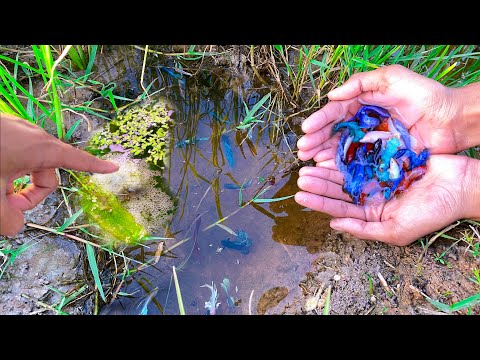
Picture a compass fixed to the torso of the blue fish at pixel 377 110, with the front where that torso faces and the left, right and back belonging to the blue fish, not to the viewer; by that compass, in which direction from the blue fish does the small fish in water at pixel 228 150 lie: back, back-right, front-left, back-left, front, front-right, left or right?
back

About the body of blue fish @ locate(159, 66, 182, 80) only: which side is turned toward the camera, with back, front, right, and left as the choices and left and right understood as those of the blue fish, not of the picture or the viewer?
left

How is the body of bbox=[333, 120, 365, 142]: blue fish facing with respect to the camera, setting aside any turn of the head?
to the viewer's left

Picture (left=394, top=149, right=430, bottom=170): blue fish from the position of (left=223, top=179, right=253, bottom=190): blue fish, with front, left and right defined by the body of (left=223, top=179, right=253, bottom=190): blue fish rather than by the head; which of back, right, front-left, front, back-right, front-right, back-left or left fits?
back

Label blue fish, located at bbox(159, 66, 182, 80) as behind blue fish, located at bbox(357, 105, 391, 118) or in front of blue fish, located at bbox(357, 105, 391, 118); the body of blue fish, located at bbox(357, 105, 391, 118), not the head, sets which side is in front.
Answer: behind

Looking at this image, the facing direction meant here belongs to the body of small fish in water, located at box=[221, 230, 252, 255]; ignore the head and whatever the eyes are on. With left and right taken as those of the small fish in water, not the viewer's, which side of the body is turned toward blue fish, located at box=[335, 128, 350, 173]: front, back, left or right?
back

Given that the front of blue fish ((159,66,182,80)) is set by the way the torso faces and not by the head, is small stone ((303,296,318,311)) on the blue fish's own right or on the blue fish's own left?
on the blue fish's own left

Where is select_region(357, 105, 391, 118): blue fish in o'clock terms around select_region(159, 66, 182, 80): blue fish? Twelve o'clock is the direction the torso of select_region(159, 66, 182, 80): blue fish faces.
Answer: select_region(357, 105, 391, 118): blue fish is roughly at 7 o'clock from select_region(159, 66, 182, 80): blue fish.

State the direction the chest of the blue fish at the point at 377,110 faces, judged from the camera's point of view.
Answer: to the viewer's right

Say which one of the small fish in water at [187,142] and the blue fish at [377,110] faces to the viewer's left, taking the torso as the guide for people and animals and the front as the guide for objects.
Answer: the small fish in water

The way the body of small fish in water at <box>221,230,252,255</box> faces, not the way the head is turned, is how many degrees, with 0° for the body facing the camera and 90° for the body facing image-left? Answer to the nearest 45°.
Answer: approximately 90°

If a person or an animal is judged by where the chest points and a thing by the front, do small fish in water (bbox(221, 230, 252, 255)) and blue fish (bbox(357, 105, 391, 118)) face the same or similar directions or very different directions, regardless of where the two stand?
very different directions
